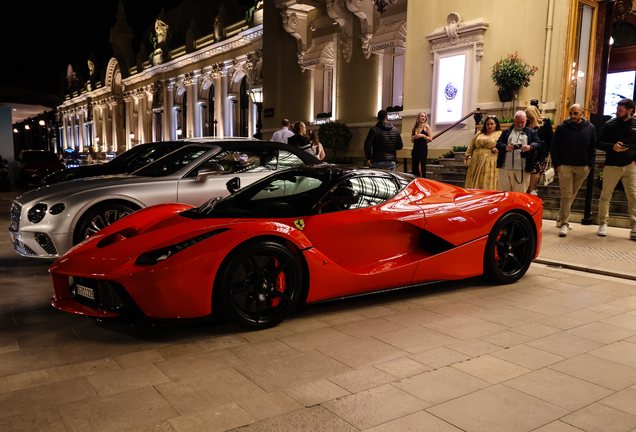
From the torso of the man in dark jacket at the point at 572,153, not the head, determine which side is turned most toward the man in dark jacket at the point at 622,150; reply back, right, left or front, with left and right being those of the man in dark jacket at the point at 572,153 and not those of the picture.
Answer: left

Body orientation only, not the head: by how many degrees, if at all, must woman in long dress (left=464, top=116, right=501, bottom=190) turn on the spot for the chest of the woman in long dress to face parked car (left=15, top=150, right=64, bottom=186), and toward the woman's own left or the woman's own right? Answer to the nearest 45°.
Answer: approximately 135° to the woman's own right

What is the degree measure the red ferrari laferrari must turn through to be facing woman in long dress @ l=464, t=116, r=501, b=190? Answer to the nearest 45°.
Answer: approximately 180°

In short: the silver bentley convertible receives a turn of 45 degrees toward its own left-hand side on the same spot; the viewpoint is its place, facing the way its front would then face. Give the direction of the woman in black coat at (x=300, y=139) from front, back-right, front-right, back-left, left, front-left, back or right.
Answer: back-left

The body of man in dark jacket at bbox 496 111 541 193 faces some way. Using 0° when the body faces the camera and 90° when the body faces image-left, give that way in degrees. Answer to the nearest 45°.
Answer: approximately 0°

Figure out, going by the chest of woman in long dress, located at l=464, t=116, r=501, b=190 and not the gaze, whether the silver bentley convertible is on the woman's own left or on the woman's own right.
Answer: on the woman's own right

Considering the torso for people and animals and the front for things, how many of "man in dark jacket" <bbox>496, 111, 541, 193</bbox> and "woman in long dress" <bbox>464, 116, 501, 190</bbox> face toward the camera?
2
